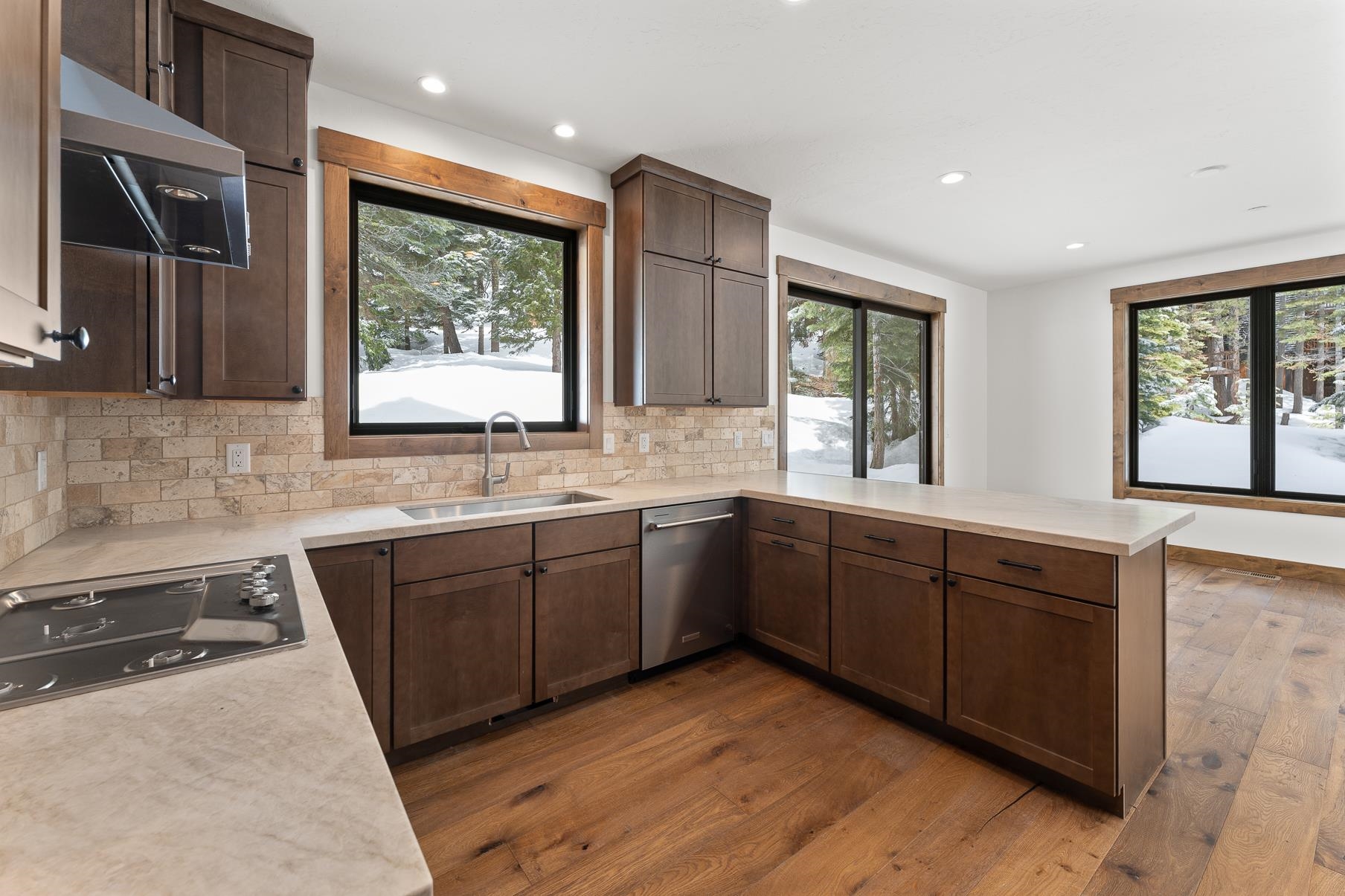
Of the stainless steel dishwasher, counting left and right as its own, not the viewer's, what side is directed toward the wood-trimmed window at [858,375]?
left

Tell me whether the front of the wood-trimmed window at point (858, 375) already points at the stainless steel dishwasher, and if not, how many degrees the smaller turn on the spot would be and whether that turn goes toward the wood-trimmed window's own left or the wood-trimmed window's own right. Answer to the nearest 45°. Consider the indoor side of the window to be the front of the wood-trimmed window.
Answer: approximately 45° to the wood-trimmed window's own right

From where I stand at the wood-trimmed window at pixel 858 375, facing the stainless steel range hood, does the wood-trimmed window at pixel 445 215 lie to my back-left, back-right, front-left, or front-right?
front-right

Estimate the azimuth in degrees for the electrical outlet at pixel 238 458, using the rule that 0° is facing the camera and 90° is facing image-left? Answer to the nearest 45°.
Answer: approximately 0°

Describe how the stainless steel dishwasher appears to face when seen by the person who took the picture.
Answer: facing the viewer and to the right of the viewer

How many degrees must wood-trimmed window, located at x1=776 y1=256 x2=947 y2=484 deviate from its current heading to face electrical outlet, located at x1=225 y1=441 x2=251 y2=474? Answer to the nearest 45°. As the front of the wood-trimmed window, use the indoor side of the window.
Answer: approximately 90° to its right

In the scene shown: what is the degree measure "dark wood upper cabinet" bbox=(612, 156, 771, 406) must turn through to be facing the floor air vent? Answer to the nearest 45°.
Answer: approximately 45° to its left

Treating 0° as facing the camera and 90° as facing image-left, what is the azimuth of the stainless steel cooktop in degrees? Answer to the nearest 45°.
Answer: approximately 270°

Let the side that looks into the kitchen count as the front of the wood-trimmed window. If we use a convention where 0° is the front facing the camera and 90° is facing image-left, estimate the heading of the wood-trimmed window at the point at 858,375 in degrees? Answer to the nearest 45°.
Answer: approximately 315°

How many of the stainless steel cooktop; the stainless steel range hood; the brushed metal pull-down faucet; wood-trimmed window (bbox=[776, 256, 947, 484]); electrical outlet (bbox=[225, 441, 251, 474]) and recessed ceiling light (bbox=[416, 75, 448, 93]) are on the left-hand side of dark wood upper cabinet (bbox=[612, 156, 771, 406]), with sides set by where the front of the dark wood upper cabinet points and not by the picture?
1

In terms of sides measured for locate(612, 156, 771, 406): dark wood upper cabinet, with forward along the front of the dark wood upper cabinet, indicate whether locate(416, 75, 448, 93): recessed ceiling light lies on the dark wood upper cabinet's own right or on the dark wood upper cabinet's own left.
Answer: on the dark wood upper cabinet's own right

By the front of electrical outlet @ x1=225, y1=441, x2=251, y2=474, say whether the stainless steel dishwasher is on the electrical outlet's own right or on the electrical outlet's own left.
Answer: on the electrical outlet's own left

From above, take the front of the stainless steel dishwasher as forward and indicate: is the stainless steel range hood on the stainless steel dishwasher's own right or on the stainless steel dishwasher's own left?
on the stainless steel dishwasher's own right

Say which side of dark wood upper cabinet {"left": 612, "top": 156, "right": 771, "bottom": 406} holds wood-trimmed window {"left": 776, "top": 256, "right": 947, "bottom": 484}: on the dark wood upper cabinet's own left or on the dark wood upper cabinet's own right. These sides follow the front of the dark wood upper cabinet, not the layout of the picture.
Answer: on the dark wood upper cabinet's own left

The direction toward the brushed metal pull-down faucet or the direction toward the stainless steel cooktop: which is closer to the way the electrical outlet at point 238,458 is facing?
the stainless steel cooktop

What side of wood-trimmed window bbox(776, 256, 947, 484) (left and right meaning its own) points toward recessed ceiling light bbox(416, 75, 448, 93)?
right
